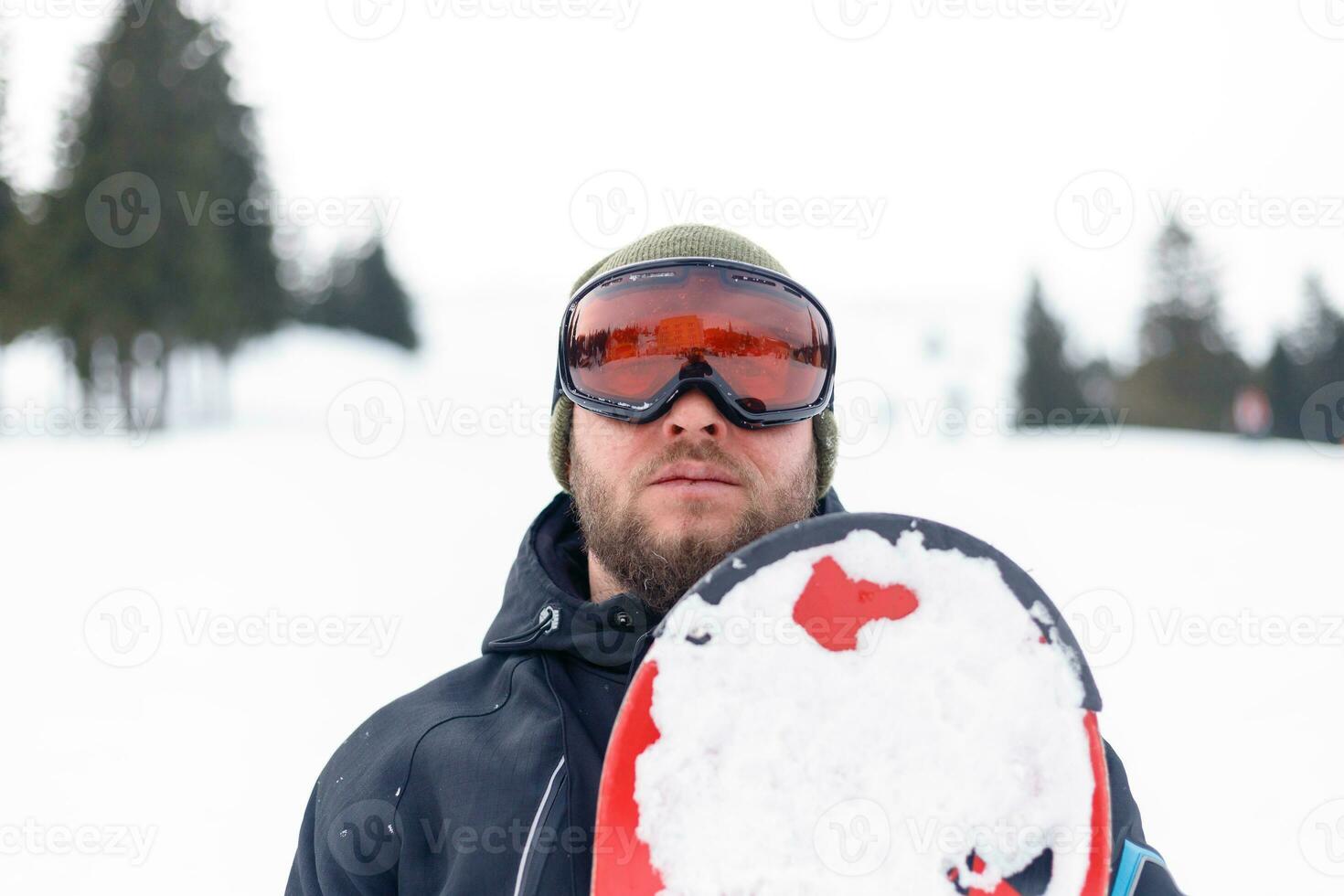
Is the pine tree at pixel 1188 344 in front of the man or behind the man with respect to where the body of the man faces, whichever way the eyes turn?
behind

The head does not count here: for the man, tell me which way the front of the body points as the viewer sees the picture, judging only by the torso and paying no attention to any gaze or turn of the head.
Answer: toward the camera

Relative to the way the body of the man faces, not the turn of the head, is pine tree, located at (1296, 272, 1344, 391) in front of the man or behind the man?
behind

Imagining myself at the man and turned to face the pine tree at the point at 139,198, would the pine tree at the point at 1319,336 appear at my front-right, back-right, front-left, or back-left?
front-right

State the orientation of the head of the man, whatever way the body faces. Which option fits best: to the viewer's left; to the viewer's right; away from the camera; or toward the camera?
toward the camera
